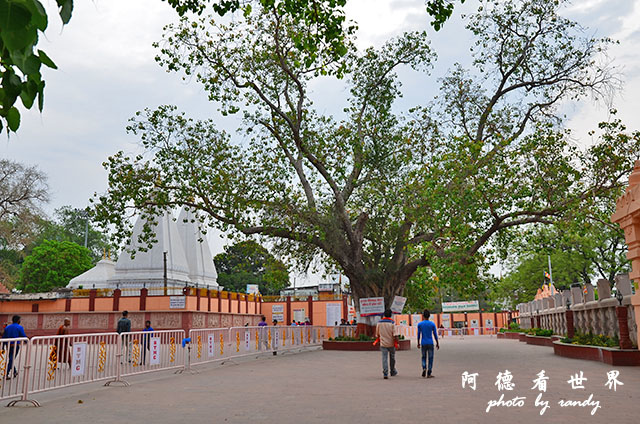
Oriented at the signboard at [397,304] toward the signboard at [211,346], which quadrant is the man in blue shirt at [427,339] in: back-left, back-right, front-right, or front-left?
front-left

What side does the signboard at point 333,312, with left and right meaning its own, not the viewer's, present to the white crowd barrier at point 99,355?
front

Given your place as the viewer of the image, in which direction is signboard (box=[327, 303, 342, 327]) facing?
facing the viewer

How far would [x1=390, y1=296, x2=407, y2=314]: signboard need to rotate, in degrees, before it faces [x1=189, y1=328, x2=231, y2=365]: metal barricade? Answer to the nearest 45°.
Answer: approximately 45° to its right

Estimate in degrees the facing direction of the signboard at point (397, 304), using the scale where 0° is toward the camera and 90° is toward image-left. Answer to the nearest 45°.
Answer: approximately 0°

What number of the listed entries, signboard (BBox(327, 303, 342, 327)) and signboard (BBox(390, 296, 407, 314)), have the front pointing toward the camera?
2

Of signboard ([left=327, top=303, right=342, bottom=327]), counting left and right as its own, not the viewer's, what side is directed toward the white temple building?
right
